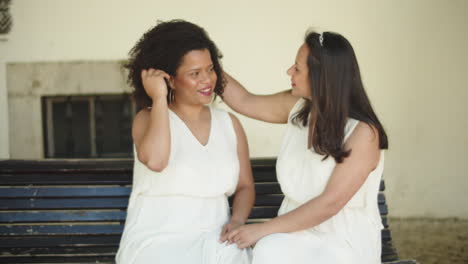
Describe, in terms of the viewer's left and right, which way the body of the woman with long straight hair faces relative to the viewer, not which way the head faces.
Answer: facing the viewer and to the left of the viewer

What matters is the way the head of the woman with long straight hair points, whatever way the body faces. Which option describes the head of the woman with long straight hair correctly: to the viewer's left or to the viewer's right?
to the viewer's left

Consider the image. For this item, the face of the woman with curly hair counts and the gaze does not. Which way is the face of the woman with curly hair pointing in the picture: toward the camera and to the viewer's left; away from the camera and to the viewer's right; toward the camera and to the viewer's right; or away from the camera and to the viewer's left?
toward the camera and to the viewer's right

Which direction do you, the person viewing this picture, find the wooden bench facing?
facing the viewer
